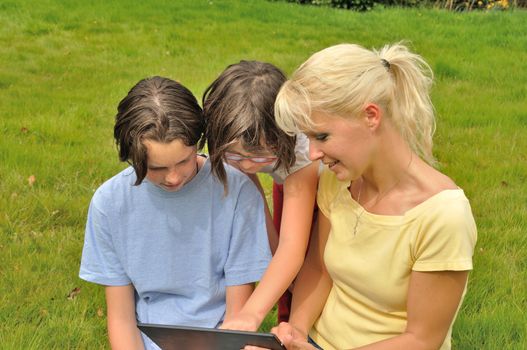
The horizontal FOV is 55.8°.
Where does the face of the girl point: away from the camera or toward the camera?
toward the camera

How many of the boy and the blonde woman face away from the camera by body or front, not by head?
0

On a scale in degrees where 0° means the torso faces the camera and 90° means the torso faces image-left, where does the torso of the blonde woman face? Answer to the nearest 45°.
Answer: approximately 45°

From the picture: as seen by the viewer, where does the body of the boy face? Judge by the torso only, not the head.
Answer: toward the camera

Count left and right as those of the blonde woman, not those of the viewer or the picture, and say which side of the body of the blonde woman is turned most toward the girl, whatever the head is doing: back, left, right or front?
right

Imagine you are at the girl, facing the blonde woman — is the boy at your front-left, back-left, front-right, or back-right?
back-right
